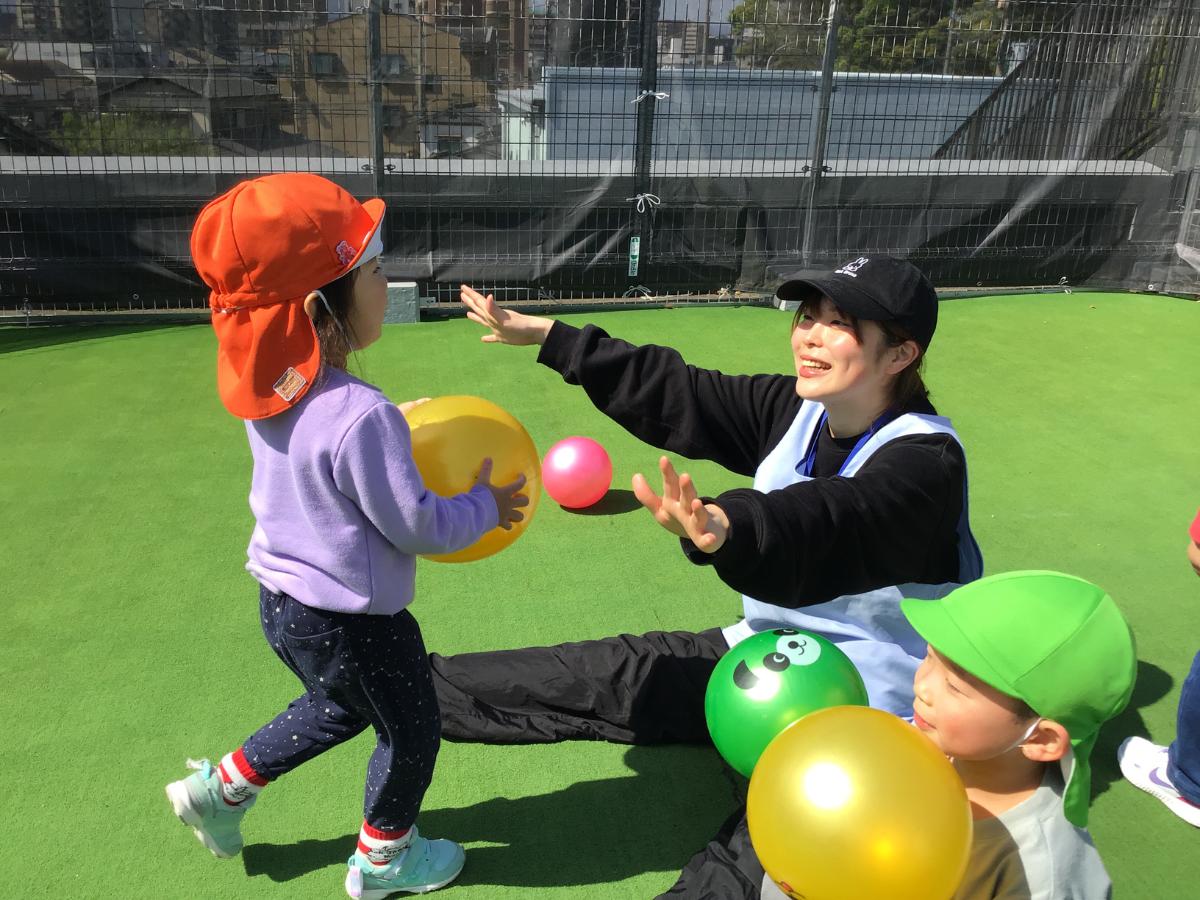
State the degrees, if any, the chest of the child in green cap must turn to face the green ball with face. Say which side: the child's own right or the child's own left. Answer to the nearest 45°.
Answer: approximately 45° to the child's own right

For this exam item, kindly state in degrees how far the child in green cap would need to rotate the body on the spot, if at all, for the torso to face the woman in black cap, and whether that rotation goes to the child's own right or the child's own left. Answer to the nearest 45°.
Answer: approximately 45° to the child's own right

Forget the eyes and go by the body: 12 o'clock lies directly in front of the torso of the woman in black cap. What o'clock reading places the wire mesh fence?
The wire mesh fence is roughly at 4 o'clock from the woman in black cap.

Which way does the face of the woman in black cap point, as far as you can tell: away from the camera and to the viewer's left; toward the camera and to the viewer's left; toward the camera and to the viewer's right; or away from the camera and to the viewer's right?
toward the camera and to the viewer's left

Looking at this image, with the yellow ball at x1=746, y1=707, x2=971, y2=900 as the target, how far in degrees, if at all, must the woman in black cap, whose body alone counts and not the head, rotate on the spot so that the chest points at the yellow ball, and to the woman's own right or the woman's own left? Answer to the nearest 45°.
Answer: approximately 45° to the woman's own left

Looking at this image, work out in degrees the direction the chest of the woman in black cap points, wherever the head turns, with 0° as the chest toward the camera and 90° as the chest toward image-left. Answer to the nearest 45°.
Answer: approximately 45°

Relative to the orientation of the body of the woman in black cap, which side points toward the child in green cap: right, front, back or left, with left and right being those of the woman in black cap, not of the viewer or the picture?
left

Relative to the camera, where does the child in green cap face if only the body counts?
to the viewer's left
